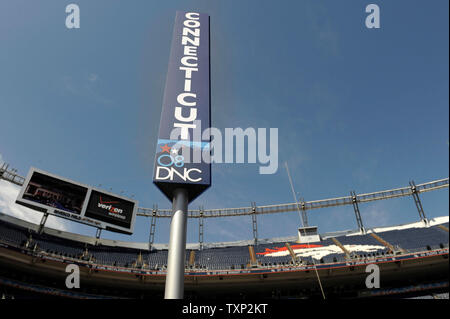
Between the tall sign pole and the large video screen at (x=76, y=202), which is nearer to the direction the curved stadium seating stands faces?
the tall sign pole

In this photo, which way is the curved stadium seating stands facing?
toward the camera

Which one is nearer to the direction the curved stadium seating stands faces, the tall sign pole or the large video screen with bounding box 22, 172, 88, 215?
the tall sign pole

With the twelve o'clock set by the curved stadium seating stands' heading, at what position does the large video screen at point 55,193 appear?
The large video screen is roughly at 3 o'clock from the curved stadium seating stands.

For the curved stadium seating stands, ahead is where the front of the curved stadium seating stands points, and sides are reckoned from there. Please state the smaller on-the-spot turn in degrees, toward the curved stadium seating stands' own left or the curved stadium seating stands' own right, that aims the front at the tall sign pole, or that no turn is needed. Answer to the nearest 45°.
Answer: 0° — it already faces it
